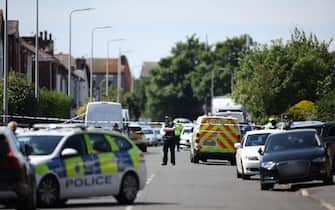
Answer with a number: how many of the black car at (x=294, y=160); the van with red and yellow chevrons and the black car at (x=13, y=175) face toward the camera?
1

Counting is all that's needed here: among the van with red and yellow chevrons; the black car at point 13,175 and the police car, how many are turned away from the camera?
2

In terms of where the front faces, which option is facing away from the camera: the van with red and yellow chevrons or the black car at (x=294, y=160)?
the van with red and yellow chevrons

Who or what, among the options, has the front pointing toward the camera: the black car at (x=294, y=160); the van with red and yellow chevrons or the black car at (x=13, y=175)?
the black car at (x=294, y=160)

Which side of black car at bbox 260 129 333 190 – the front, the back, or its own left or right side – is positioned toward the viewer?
front

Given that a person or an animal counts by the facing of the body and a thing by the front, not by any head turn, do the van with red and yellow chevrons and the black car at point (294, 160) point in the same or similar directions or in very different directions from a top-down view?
very different directions

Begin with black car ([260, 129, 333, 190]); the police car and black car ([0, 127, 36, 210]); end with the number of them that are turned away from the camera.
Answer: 1

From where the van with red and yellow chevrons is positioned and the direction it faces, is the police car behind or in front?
behind

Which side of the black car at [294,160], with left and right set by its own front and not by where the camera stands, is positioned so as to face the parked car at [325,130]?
back

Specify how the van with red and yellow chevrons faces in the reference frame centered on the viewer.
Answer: facing away from the viewer

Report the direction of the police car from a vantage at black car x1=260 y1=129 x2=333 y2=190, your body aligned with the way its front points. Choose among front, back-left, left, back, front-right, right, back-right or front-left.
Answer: front-right

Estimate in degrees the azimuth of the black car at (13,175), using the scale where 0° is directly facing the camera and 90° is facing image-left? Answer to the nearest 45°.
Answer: approximately 180°
